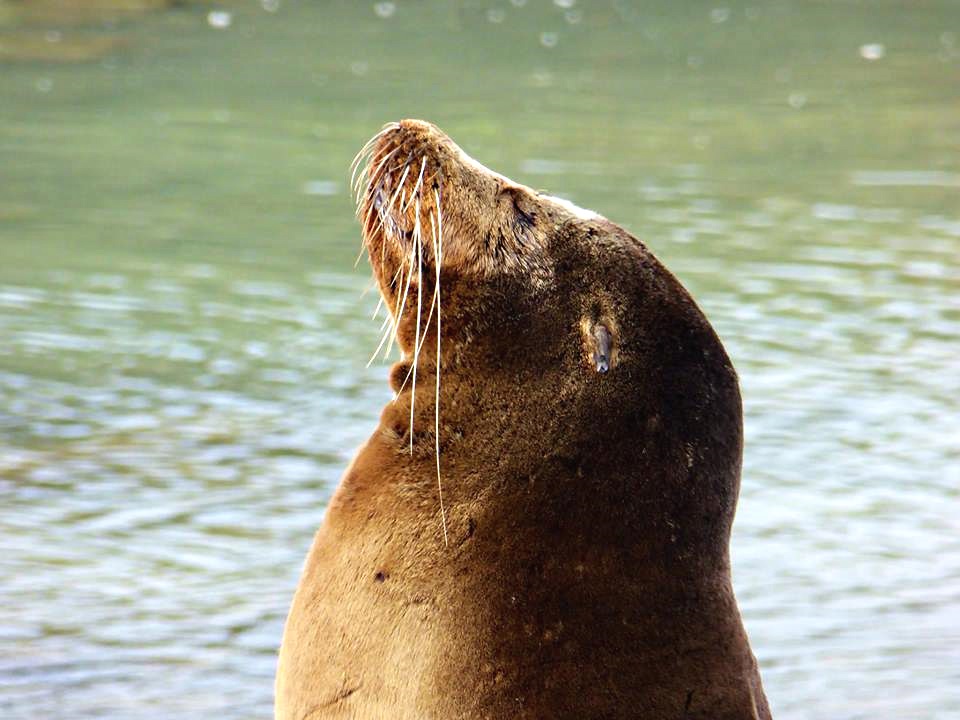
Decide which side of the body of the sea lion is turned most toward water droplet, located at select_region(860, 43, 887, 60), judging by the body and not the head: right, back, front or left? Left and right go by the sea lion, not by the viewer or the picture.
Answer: right

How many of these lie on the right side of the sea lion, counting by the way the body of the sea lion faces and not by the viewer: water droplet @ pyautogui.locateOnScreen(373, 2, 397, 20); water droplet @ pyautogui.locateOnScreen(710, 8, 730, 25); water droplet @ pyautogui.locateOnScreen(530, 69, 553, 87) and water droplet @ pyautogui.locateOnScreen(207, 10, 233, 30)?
4

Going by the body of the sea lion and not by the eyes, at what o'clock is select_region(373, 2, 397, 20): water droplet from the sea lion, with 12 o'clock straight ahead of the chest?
The water droplet is roughly at 3 o'clock from the sea lion.

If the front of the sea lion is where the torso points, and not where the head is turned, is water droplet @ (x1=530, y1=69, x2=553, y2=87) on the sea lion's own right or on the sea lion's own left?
on the sea lion's own right

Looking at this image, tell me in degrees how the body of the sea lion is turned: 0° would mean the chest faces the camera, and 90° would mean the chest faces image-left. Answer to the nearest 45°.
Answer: approximately 90°

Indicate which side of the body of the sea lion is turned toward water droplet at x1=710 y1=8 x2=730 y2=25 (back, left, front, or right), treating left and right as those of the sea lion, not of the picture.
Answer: right

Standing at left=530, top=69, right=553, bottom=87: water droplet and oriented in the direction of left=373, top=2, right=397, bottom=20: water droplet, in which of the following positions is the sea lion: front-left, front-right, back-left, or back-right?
back-left
